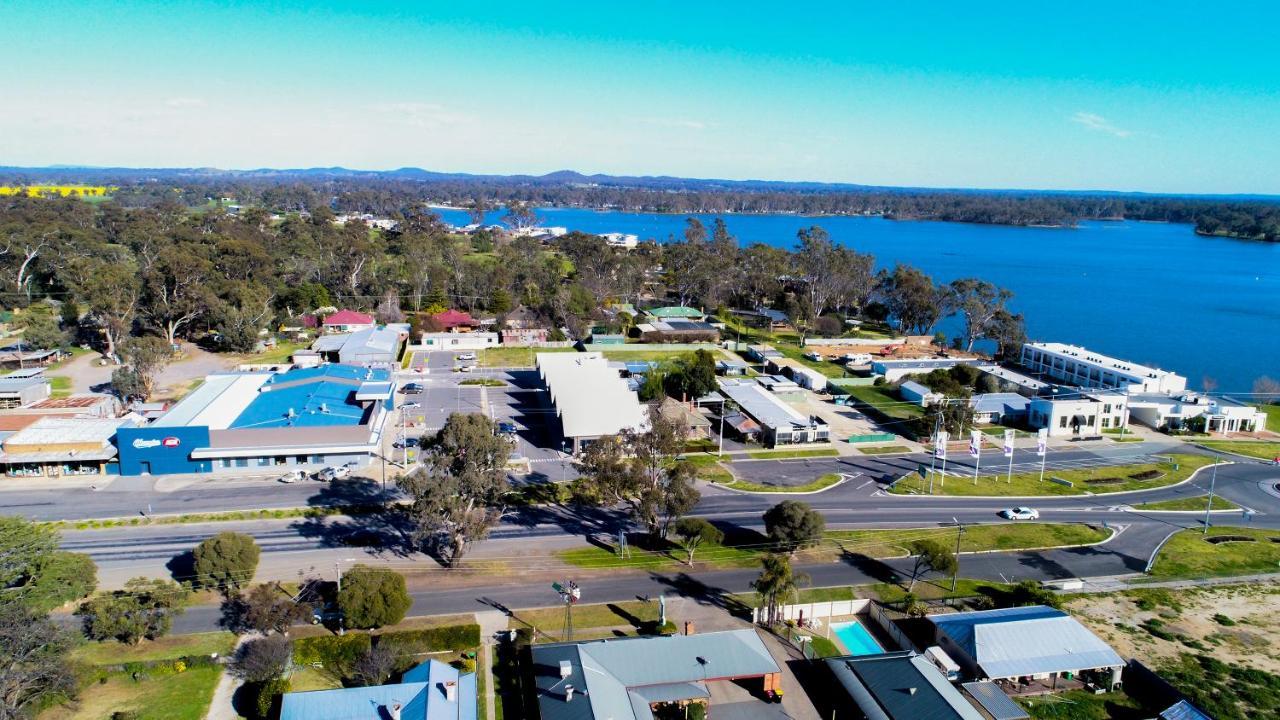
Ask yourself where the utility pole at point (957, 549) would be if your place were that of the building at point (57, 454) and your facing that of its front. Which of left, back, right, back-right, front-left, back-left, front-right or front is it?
front-left

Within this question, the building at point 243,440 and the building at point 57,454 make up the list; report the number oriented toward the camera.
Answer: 2

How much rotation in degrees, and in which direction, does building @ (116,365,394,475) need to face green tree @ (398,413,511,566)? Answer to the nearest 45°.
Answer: approximately 45° to its left

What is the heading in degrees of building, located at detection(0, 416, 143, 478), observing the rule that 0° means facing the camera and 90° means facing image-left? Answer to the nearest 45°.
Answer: approximately 0°

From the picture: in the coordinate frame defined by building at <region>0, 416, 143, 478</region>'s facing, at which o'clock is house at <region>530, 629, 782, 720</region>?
The house is roughly at 11 o'clock from the building.

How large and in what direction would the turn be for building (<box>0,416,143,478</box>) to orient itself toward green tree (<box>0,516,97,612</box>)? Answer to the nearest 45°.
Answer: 0° — it already faces it

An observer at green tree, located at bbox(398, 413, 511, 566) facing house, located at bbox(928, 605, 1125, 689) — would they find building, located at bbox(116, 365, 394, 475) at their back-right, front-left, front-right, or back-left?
back-left

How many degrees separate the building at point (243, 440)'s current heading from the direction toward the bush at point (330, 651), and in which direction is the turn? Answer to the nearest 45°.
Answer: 0° — it already faces it

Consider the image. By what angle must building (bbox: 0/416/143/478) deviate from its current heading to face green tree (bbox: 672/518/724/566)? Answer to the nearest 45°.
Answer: approximately 45° to its left

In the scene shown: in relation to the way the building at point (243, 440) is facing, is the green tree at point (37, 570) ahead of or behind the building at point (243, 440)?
ahead
